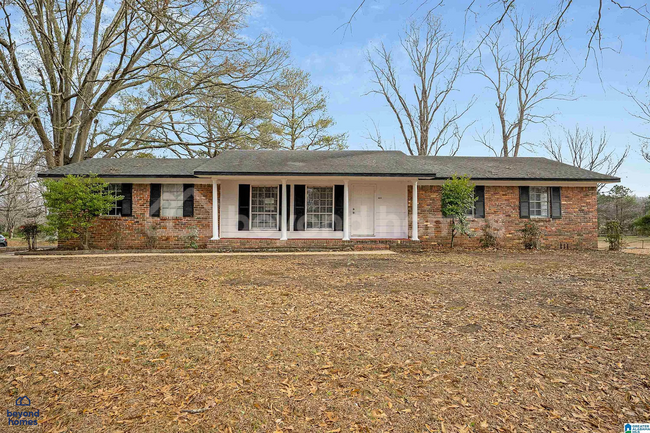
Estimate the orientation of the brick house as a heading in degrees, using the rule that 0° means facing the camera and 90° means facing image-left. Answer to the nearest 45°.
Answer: approximately 0°

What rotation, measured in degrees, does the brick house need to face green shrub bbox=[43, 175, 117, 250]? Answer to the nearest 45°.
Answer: approximately 90° to its right
